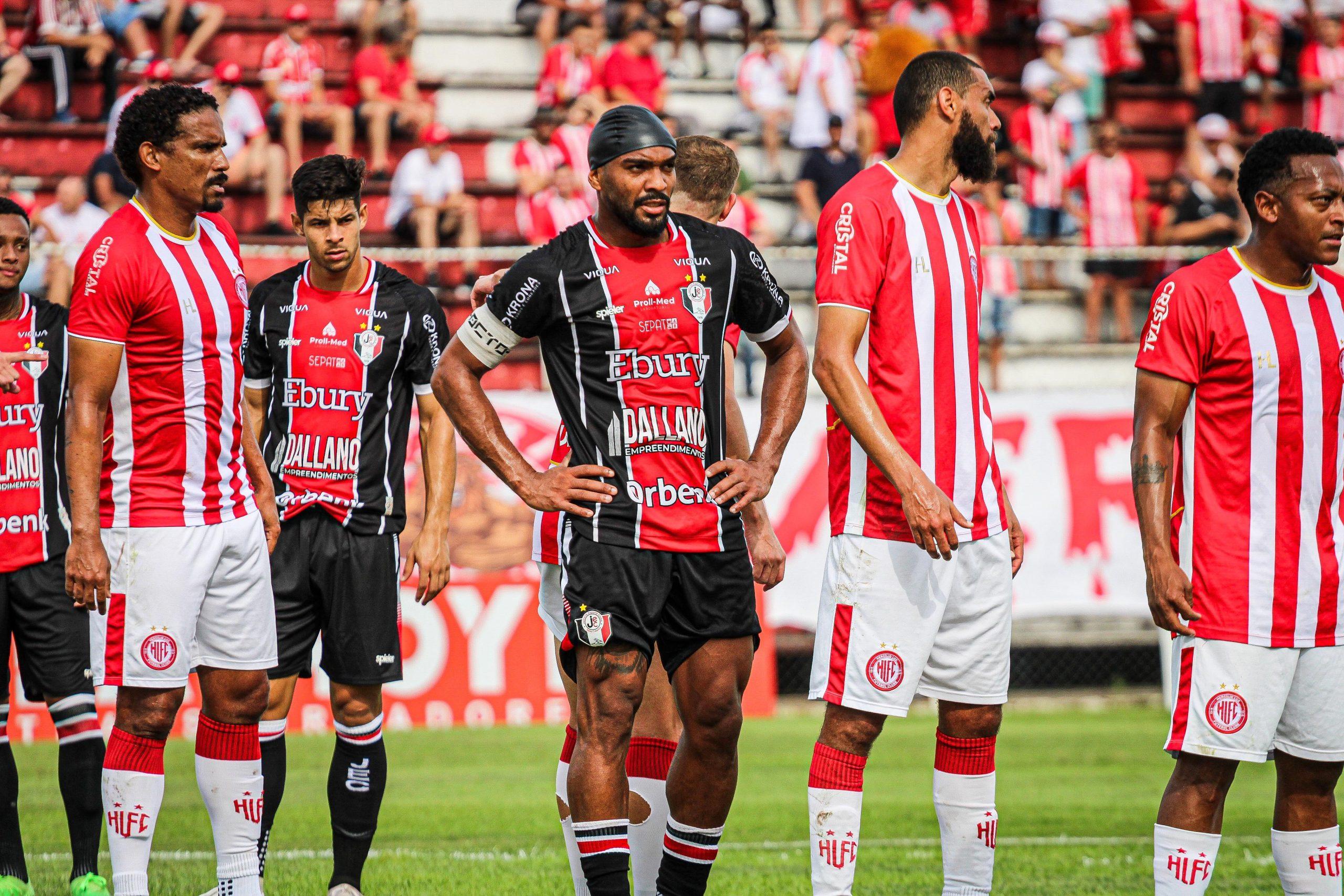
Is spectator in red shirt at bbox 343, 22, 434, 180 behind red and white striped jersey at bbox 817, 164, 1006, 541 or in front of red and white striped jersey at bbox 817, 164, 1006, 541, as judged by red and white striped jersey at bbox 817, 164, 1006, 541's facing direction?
behind

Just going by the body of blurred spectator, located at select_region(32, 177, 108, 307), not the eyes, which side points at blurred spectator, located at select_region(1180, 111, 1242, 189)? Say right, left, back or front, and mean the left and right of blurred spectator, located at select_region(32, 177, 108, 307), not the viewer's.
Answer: left

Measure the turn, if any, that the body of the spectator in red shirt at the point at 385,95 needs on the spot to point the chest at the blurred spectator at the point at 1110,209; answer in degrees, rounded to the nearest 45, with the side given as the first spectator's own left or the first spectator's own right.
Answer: approximately 45° to the first spectator's own left

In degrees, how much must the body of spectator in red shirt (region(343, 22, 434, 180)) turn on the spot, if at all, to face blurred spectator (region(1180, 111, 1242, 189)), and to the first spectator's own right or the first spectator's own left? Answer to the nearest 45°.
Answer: approximately 45° to the first spectator's own left

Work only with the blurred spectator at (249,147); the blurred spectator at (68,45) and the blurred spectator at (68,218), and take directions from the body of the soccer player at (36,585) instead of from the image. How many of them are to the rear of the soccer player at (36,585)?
3

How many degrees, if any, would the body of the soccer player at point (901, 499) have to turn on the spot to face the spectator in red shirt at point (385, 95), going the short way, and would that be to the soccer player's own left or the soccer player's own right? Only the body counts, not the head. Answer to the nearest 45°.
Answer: approximately 180°

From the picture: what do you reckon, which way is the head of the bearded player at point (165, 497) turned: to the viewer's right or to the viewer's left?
to the viewer's right

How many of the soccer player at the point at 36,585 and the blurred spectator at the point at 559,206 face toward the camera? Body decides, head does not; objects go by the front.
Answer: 2

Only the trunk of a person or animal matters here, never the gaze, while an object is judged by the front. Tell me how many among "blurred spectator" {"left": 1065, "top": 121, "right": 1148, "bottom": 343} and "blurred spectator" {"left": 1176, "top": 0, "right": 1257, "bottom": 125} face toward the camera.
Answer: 2
